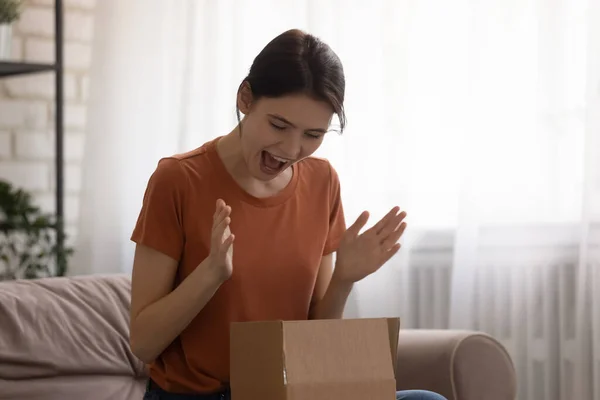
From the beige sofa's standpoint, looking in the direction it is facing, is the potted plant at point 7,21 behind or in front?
behind

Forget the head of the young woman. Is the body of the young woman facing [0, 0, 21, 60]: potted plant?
no

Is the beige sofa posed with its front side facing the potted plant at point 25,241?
no

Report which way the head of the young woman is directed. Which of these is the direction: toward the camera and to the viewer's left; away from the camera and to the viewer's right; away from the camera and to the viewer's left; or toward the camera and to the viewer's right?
toward the camera and to the viewer's right

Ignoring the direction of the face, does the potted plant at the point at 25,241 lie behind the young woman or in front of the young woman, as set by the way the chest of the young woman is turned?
behind

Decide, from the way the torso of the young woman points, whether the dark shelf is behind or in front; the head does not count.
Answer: behind

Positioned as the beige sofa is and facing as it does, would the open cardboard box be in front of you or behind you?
in front

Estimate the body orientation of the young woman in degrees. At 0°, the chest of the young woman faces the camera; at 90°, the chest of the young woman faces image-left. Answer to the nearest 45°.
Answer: approximately 315°

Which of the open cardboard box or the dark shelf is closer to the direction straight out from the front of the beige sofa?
the open cardboard box

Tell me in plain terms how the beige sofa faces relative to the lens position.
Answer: facing the viewer and to the right of the viewer
